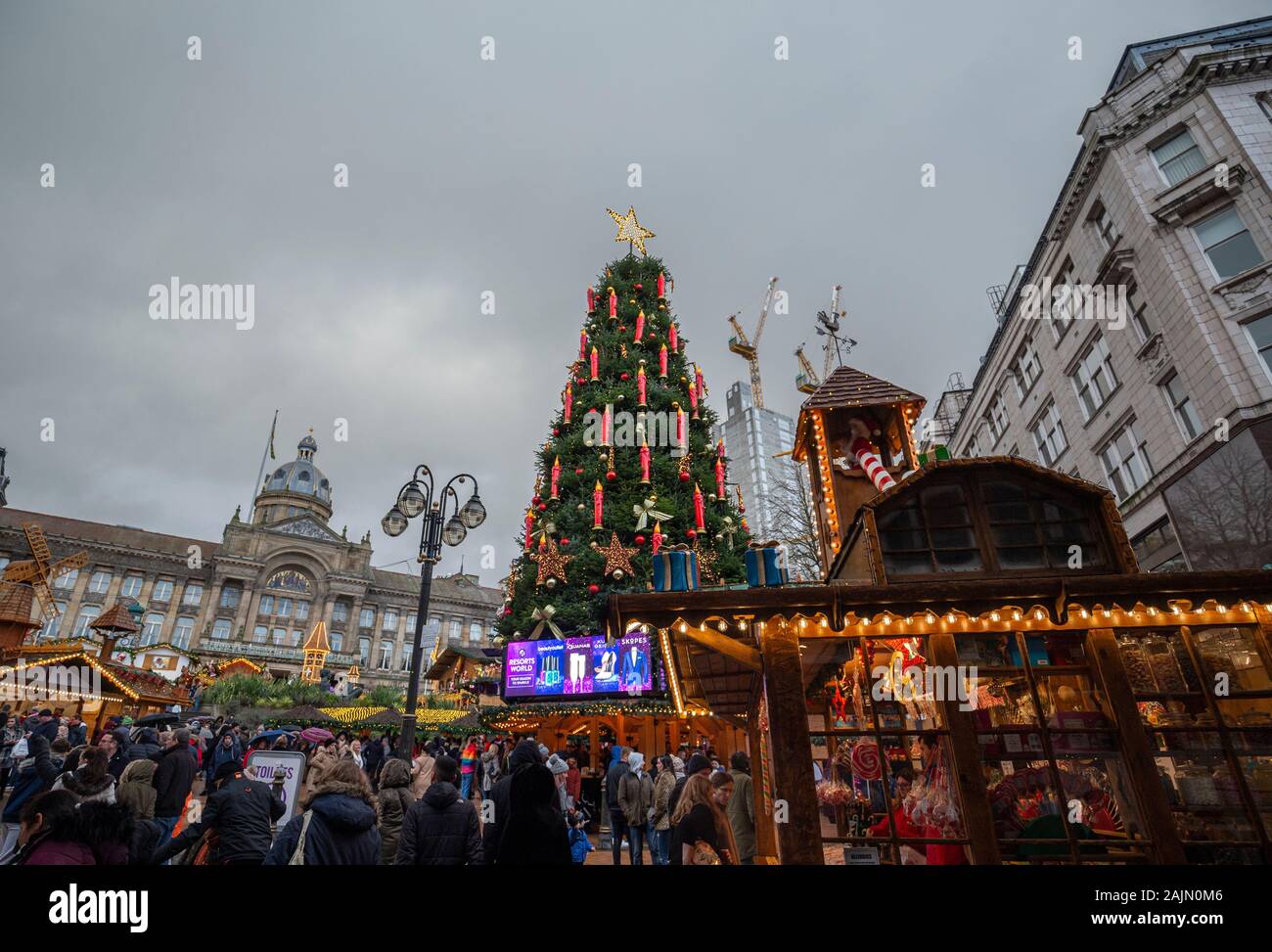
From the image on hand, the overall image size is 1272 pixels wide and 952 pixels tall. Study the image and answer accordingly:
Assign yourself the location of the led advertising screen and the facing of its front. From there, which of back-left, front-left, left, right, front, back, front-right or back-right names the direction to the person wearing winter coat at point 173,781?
front-right

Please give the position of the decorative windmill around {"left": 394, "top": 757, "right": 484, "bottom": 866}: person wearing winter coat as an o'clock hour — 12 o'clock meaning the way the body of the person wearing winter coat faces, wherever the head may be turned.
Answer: The decorative windmill is roughly at 11 o'clock from the person wearing winter coat.

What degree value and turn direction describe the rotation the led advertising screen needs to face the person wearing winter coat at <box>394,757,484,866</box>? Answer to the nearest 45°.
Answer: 0° — it already faces them

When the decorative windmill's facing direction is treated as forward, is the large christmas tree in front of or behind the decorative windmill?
in front

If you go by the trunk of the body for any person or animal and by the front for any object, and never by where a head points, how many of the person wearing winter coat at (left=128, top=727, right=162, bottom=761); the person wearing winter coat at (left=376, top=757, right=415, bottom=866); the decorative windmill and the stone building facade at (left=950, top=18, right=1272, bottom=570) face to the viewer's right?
0

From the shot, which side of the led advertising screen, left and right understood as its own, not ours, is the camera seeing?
front

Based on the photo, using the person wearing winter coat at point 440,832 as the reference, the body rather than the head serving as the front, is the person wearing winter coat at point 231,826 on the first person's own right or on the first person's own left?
on the first person's own left

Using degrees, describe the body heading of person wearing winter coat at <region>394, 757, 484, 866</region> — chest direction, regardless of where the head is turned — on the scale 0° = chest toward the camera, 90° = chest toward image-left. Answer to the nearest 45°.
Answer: approximately 180°

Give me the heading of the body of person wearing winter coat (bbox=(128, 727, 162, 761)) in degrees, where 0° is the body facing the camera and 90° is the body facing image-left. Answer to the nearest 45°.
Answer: approximately 180°

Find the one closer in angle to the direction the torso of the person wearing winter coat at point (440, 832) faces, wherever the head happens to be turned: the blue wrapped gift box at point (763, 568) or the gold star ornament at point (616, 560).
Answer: the gold star ornament

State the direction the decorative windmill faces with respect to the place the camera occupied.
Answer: facing the viewer

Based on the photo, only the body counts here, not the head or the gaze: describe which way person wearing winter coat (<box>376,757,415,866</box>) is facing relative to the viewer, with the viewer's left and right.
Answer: facing away from the viewer

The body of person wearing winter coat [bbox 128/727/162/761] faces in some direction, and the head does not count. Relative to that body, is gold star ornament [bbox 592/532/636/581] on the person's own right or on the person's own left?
on the person's own right
